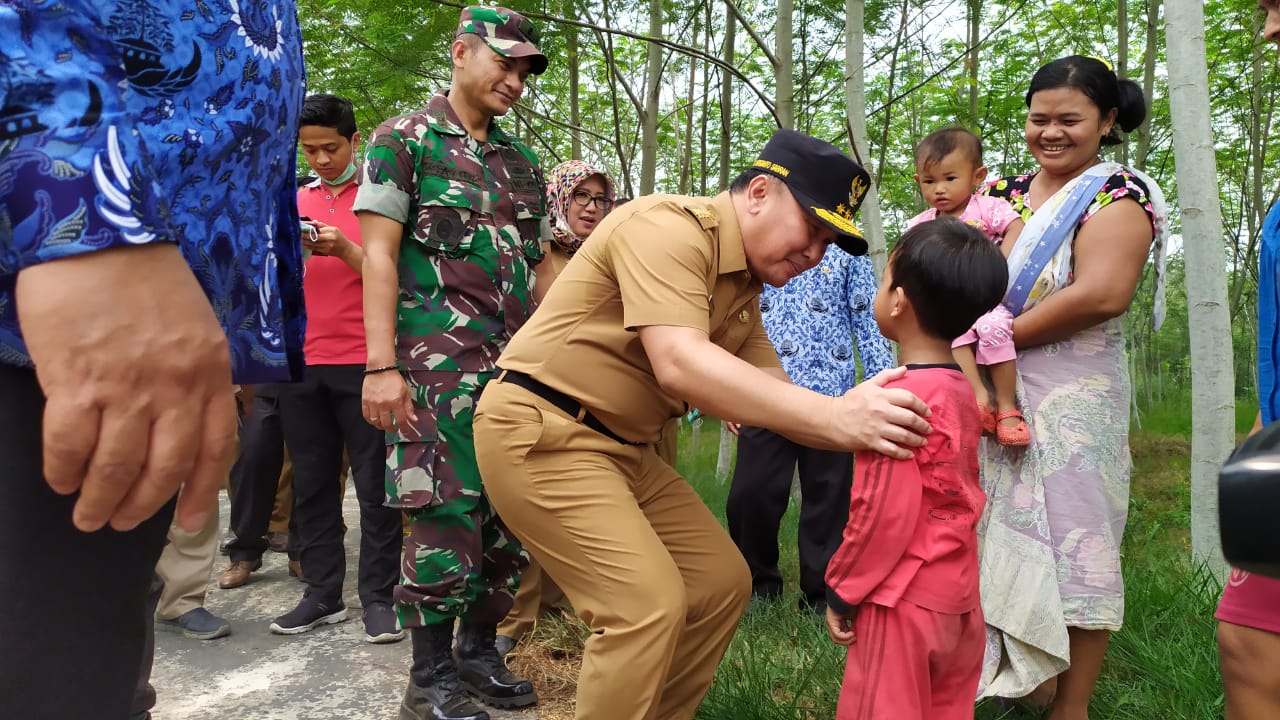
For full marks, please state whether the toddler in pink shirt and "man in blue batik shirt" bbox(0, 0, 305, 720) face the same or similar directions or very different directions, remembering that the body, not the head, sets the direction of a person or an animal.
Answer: very different directions

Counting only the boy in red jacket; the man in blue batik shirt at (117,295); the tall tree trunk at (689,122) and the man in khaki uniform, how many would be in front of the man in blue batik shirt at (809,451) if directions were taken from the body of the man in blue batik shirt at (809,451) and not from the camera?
3

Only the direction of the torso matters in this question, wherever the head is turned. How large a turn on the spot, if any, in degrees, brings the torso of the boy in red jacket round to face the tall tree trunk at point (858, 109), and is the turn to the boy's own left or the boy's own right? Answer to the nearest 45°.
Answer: approximately 45° to the boy's own right

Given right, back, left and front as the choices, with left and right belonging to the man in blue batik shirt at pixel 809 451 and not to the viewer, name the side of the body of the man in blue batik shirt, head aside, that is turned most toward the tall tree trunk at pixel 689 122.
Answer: back

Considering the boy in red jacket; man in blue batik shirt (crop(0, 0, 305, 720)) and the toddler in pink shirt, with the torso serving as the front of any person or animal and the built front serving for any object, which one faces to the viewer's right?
the man in blue batik shirt

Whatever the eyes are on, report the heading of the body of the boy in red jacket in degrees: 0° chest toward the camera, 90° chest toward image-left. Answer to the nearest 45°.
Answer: approximately 135°

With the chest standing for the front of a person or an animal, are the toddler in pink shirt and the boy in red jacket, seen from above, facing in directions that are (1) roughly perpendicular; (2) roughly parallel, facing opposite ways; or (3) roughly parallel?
roughly perpendicular

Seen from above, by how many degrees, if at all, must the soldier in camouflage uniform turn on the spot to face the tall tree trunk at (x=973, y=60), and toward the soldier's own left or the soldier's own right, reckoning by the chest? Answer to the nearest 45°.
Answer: approximately 90° to the soldier's own left

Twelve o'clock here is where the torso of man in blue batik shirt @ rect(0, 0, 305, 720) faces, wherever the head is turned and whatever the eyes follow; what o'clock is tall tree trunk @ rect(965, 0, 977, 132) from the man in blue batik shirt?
The tall tree trunk is roughly at 11 o'clock from the man in blue batik shirt.

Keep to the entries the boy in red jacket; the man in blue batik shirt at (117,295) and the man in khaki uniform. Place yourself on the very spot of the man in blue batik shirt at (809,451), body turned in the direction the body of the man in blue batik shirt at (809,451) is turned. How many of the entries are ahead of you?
3

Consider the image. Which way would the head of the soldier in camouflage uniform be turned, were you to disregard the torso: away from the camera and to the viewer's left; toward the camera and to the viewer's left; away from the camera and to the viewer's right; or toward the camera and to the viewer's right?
toward the camera and to the viewer's right

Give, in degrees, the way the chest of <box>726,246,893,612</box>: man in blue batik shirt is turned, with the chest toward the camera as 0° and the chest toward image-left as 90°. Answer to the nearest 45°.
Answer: approximately 0°

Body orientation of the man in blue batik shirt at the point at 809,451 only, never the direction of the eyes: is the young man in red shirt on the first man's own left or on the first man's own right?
on the first man's own right
